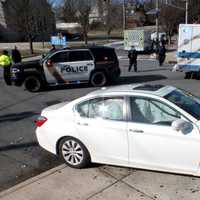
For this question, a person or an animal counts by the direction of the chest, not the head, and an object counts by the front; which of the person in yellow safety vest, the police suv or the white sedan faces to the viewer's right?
the white sedan

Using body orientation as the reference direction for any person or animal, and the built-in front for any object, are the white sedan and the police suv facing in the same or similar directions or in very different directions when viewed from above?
very different directions

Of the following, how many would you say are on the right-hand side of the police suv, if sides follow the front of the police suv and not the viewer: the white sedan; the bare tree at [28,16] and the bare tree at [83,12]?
2

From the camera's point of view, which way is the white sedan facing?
to the viewer's right

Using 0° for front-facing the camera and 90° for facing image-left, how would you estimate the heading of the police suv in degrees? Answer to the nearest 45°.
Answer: approximately 90°

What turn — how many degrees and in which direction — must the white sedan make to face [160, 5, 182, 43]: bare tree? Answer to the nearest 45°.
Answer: approximately 90° to its left

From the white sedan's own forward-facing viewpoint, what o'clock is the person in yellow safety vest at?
The person in yellow safety vest is roughly at 8 o'clock from the white sedan.

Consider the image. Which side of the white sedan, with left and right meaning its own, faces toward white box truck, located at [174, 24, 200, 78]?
left

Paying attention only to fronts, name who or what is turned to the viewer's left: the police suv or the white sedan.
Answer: the police suv

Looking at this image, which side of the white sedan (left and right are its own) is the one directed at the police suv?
left

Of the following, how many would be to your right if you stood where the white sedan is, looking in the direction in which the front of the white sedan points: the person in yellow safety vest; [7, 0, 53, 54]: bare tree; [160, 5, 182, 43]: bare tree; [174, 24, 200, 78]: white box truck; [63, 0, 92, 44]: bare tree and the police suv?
0
